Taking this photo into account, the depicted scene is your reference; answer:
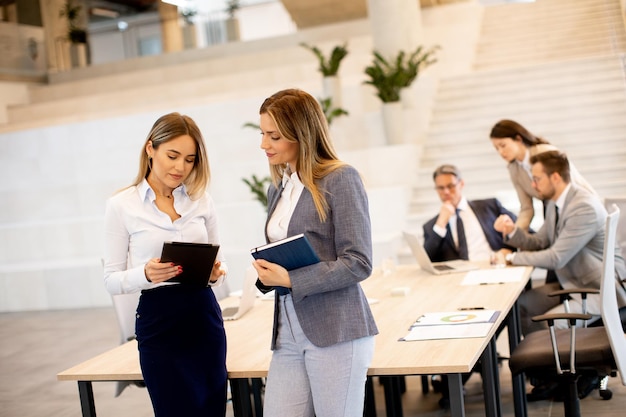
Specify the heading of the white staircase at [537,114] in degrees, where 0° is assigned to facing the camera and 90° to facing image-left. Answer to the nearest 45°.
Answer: approximately 0°

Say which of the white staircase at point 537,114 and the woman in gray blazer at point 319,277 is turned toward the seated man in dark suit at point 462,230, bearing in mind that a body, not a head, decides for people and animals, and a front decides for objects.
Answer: the white staircase

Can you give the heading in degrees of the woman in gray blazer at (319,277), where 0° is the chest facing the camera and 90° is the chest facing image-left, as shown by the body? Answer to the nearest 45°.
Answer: approximately 45°

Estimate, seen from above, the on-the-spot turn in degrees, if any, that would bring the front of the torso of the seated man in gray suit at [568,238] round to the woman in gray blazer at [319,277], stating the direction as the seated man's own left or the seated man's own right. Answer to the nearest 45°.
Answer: approximately 90° to the seated man's own left

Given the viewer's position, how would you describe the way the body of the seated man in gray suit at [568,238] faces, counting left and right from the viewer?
facing to the left of the viewer

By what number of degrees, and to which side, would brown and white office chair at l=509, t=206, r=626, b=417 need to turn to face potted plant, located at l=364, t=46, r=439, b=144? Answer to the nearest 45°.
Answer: approximately 90° to its right

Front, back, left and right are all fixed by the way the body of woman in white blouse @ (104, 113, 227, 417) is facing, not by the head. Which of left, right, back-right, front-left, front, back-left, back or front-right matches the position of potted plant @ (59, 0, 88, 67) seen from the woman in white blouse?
back-left

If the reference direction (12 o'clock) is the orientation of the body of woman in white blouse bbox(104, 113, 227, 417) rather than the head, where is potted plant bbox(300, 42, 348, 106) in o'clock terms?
The potted plant is roughly at 8 o'clock from the woman in white blouse.

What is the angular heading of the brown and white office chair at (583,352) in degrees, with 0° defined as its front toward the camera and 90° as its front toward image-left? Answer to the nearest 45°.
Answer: approximately 90°

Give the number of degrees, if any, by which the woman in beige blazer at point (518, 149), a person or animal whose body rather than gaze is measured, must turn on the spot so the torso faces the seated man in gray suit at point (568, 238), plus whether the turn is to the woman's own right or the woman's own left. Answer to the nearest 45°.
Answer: approximately 45° to the woman's own left

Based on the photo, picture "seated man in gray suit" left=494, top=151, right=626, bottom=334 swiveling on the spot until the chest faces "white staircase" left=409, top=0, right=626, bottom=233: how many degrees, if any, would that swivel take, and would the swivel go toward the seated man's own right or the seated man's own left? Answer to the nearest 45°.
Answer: approximately 90° to the seated man's own right

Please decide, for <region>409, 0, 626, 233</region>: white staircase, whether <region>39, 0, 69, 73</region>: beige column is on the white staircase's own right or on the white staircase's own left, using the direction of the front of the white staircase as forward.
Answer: on the white staircase's own right

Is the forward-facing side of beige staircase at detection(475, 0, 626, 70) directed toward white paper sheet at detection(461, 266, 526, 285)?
yes
